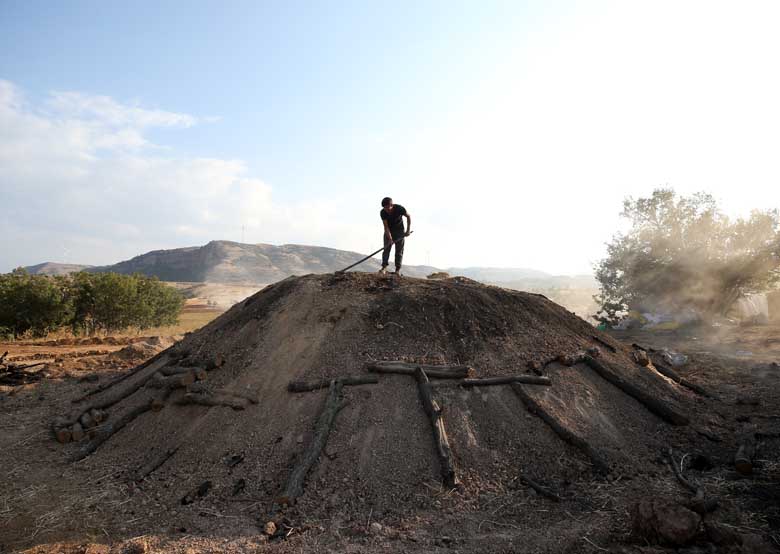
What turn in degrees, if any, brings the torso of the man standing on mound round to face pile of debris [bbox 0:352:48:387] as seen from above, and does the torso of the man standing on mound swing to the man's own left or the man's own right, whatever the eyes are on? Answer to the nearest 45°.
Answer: approximately 45° to the man's own right

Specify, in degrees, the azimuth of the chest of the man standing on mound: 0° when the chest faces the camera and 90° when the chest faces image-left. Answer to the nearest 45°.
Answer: approximately 45°

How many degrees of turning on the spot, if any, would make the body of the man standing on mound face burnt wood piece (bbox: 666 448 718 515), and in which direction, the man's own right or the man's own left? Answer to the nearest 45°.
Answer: approximately 90° to the man's own left

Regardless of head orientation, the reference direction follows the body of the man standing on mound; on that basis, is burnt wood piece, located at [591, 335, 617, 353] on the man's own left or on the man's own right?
on the man's own left

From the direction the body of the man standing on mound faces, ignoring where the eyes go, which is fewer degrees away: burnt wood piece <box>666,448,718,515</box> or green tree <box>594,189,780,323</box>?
the burnt wood piece

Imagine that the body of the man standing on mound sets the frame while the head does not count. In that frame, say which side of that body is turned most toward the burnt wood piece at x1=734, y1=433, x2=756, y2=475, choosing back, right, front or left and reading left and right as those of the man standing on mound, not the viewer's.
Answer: left

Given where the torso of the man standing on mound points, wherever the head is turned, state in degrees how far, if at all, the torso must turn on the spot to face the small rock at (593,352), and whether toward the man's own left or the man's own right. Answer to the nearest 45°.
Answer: approximately 90° to the man's own left

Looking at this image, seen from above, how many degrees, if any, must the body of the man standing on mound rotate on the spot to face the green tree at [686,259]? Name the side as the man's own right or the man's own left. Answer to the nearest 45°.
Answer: approximately 180°

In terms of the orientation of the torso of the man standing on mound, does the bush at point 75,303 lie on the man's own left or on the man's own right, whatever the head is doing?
on the man's own right
